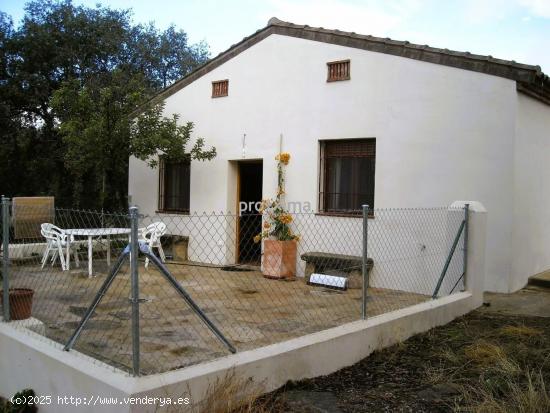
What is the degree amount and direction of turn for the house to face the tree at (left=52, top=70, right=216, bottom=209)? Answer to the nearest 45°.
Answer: approximately 45° to its right

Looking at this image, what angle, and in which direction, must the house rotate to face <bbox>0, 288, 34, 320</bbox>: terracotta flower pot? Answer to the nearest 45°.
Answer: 0° — it already faces it

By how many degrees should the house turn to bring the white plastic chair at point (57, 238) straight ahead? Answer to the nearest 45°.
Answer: approximately 45° to its right

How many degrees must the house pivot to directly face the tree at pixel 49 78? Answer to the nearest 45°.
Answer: approximately 90° to its right

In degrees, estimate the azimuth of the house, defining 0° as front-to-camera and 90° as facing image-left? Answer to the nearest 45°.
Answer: approximately 45°
